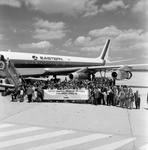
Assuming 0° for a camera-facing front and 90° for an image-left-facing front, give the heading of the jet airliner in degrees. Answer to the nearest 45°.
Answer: approximately 45°
